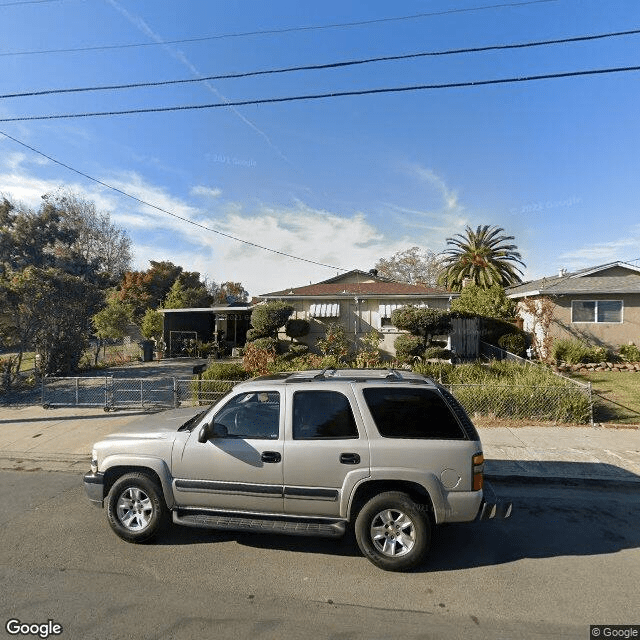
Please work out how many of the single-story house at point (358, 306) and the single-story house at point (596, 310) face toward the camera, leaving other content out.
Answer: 2

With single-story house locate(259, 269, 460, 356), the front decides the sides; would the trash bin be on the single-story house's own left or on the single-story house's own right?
on the single-story house's own right

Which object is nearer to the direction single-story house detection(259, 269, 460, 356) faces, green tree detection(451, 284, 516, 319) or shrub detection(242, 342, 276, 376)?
the shrub

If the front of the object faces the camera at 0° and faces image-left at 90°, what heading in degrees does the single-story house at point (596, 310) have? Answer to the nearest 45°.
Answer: approximately 0°

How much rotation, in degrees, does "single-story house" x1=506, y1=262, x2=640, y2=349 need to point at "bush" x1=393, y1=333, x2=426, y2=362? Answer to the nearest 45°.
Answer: approximately 45° to its right

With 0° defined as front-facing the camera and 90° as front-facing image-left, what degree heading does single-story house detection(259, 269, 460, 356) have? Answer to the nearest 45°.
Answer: approximately 0°

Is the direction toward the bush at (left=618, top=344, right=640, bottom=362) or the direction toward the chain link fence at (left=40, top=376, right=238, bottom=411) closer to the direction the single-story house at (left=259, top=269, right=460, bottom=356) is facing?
the chain link fence

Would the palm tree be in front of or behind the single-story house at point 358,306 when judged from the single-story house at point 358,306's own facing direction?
behind
